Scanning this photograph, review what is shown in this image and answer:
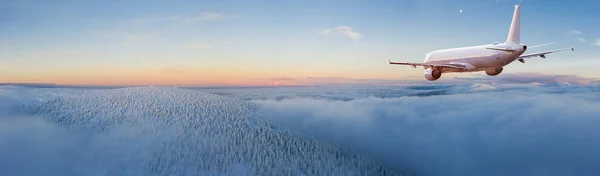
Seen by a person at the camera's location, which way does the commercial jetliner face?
facing away from the viewer and to the left of the viewer
